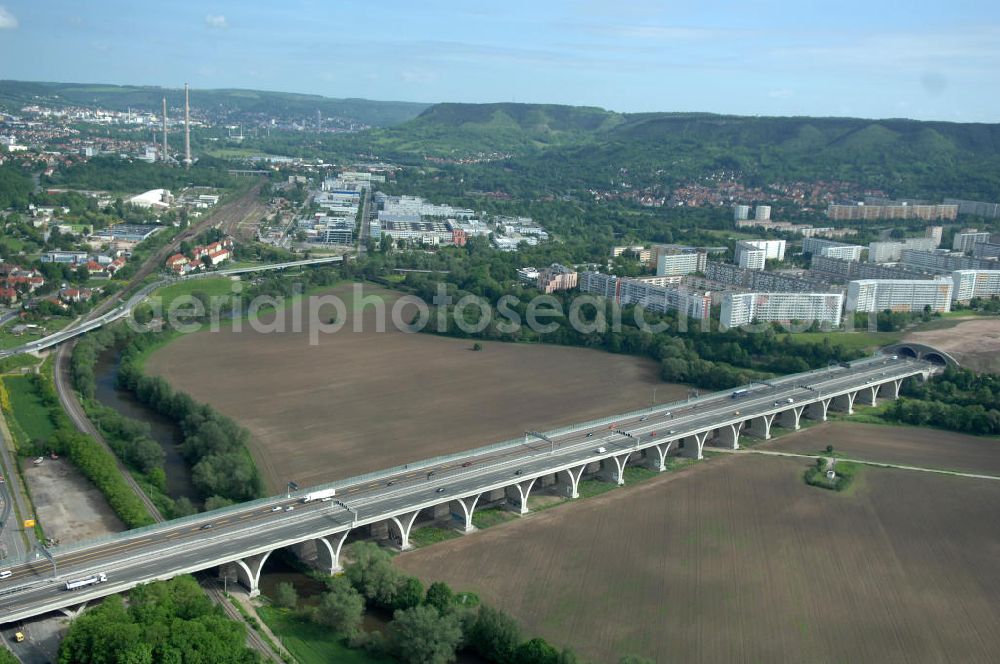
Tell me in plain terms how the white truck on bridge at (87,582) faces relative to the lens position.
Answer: facing away from the viewer and to the right of the viewer

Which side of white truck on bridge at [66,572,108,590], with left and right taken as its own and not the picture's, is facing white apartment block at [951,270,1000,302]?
front

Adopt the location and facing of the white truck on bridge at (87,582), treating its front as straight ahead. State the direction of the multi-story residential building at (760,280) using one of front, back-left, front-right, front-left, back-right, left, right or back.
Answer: front

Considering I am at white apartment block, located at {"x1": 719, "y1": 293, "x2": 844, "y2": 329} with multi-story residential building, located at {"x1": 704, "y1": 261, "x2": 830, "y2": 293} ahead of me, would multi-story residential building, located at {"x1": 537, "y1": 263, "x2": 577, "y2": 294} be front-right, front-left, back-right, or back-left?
front-left

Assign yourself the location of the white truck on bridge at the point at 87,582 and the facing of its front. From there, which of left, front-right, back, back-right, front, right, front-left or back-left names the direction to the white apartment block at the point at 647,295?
front

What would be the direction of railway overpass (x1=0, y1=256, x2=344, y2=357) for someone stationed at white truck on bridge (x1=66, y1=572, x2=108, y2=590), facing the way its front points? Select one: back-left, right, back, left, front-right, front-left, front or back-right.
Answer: front-left

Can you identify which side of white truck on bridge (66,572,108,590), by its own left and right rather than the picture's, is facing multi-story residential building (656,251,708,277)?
front

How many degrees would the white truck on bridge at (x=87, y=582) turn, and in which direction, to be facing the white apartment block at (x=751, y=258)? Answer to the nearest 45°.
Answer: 0° — it already faces it

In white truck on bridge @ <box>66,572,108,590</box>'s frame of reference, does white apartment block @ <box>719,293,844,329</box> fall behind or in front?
in front
